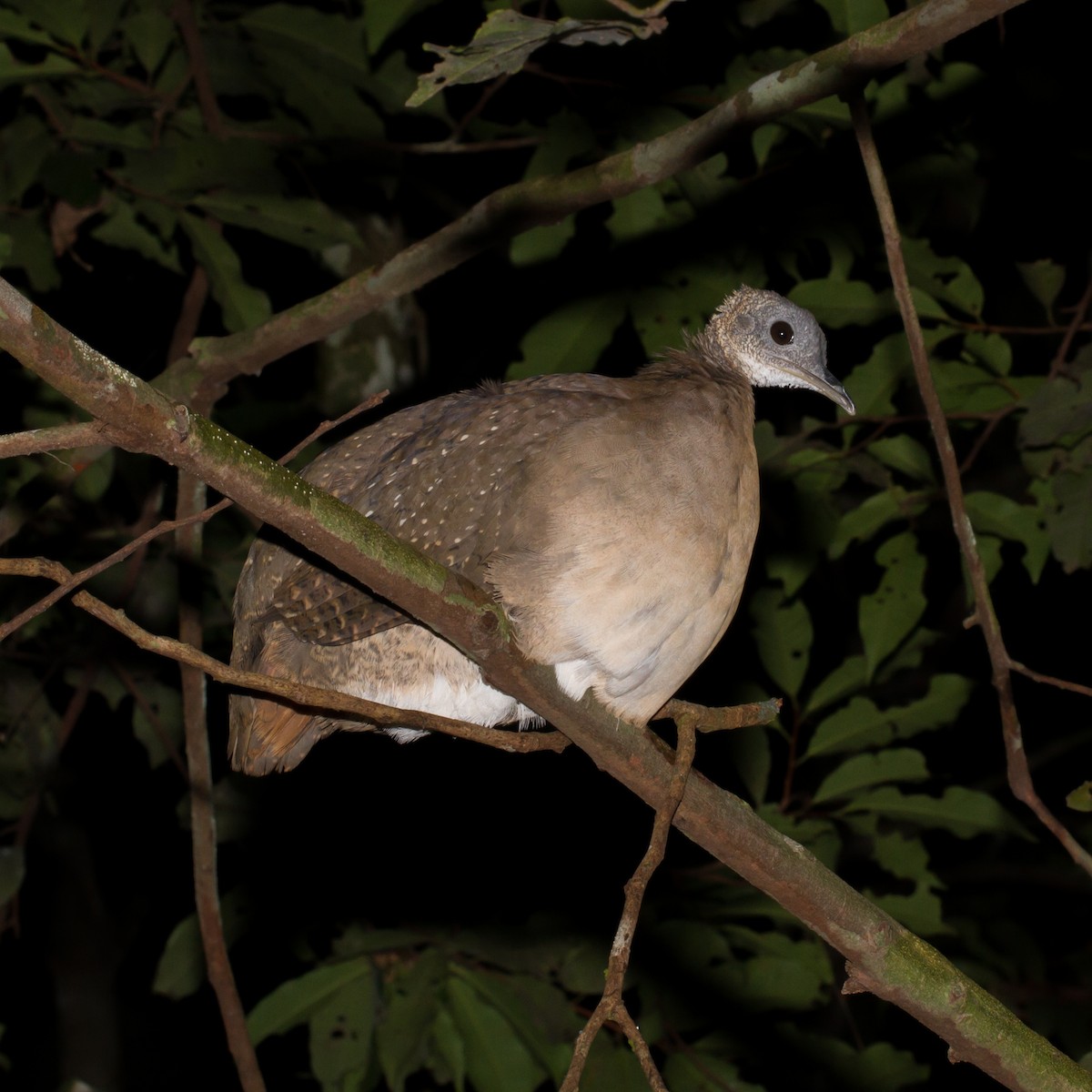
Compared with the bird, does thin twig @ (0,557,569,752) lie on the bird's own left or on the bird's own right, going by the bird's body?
on the bird's own right

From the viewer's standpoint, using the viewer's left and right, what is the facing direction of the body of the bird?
facing to the right of the viewer

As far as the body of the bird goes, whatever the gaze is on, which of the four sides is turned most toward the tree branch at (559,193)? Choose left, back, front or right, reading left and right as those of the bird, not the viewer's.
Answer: left

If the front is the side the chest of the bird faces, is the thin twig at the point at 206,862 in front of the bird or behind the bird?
behind
